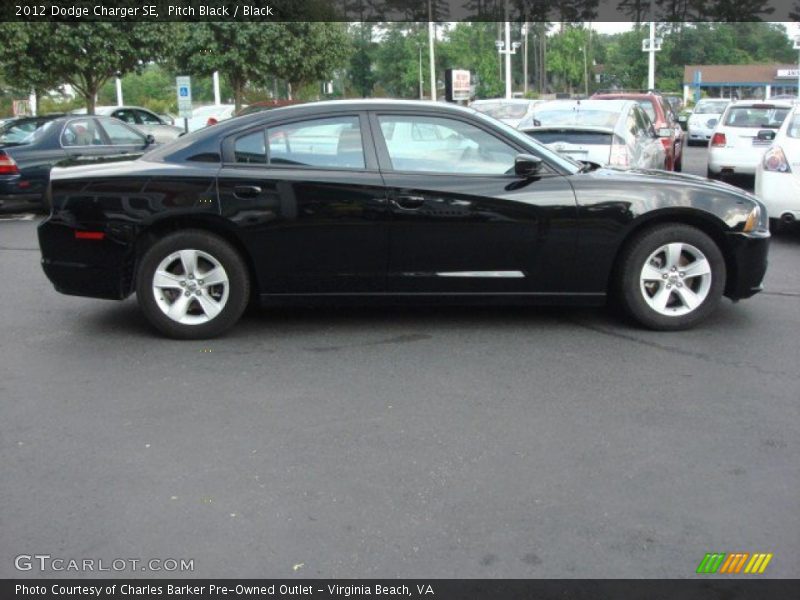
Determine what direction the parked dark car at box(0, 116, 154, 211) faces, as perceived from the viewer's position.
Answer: facing away from the viewer and to the right of the viewer

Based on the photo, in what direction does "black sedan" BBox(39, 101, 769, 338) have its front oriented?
to the viewer's right

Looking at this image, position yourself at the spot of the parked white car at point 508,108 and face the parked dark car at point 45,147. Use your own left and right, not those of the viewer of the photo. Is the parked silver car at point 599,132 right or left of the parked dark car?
left

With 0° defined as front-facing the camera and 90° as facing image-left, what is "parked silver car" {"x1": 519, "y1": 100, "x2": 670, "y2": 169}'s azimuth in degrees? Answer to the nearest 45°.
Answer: approximately 225°

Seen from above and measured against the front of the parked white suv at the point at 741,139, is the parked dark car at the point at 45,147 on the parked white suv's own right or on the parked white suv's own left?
on the parked white suv's own left

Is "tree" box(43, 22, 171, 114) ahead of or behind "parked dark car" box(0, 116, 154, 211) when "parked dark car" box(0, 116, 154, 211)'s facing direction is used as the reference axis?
ahead

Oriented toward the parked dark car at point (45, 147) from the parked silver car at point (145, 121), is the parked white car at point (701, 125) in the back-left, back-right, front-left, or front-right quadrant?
back-left

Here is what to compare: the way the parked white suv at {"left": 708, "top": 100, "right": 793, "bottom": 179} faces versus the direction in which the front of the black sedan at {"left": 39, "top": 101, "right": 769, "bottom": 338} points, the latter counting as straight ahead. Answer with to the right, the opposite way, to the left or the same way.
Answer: to the left

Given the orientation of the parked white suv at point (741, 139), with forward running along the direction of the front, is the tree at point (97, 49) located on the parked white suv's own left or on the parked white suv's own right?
on the parked white suv's own left

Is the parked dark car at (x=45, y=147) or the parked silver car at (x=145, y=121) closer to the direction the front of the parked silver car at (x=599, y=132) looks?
the parked silver car

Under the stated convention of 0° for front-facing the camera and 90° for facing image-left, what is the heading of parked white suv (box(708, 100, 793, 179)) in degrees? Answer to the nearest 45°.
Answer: approximately 180°

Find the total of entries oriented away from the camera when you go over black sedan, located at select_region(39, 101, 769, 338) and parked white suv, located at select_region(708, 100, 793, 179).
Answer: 1

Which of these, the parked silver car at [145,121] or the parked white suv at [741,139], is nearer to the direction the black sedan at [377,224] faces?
the parked white suv

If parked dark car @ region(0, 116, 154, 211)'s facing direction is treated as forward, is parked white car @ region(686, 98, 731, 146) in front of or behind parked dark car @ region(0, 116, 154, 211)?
in front
